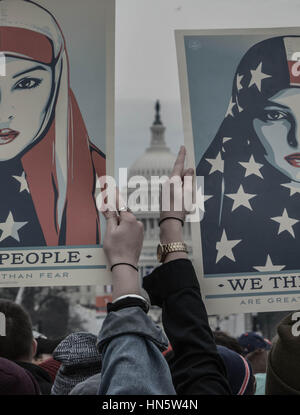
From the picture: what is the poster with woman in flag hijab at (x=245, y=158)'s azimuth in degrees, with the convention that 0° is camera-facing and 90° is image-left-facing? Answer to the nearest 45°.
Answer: approximately 0°
